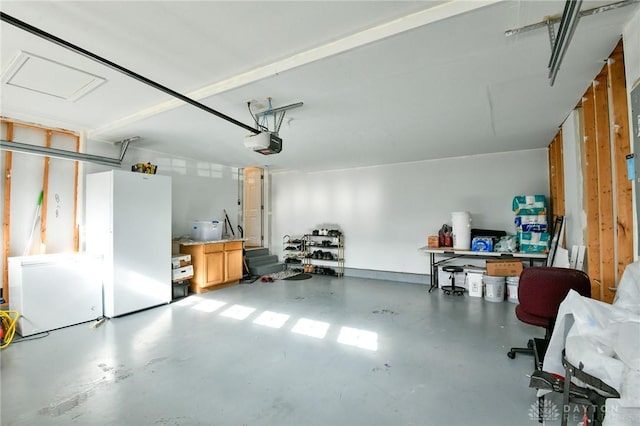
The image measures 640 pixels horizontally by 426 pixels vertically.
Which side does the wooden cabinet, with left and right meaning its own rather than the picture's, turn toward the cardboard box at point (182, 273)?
right

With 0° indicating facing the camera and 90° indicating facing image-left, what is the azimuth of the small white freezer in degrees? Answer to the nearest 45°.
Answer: approximately 315°

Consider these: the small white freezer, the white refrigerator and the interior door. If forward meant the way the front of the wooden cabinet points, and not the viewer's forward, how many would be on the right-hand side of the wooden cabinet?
2

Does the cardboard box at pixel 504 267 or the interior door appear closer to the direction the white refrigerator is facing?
the cardboard box

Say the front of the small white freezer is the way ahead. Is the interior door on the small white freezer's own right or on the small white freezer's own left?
on the small white freezer's own left

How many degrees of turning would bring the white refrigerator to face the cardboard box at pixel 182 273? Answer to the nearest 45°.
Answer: approximately 90° to its left

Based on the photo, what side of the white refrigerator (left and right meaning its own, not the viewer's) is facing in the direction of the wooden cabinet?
left
